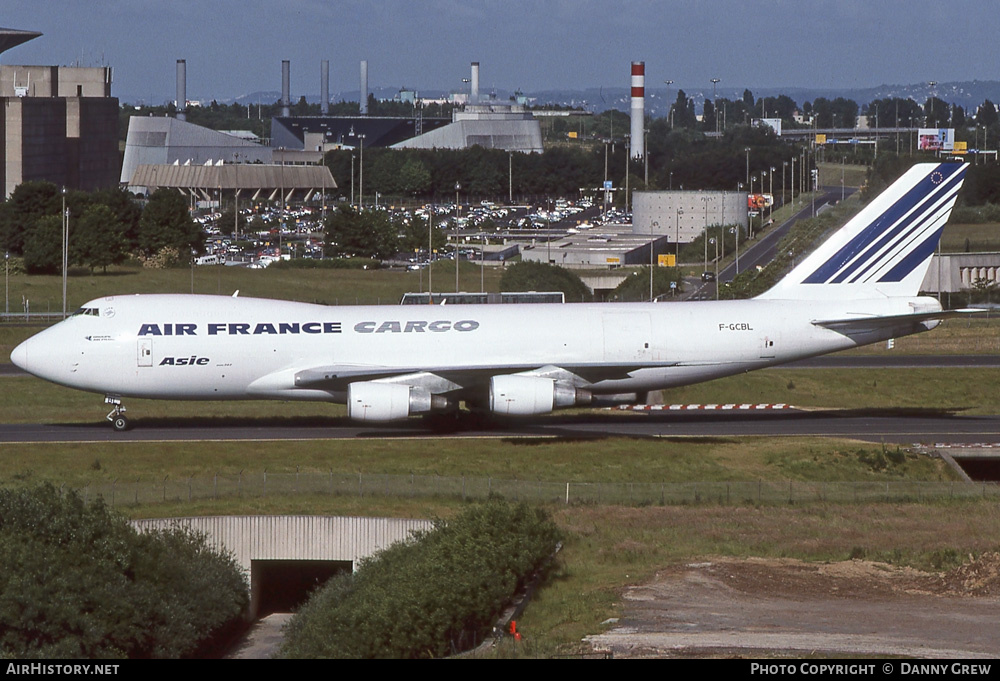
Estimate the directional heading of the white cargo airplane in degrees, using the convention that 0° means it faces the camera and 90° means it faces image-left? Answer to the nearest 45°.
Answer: approximately 90°

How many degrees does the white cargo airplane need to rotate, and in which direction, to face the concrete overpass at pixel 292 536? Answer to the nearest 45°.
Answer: approximately 90° to its left

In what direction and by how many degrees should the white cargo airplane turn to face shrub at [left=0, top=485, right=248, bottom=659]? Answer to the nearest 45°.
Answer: approximately 45° to its left

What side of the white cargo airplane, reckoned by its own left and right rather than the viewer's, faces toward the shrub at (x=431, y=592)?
left

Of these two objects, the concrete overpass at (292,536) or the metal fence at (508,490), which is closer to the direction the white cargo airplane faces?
the concrete overpass

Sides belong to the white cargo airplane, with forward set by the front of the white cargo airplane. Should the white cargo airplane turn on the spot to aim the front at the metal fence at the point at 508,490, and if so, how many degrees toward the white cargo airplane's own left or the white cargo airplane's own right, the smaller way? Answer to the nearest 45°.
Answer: approximately 90° to the white cargo airplane's own left
